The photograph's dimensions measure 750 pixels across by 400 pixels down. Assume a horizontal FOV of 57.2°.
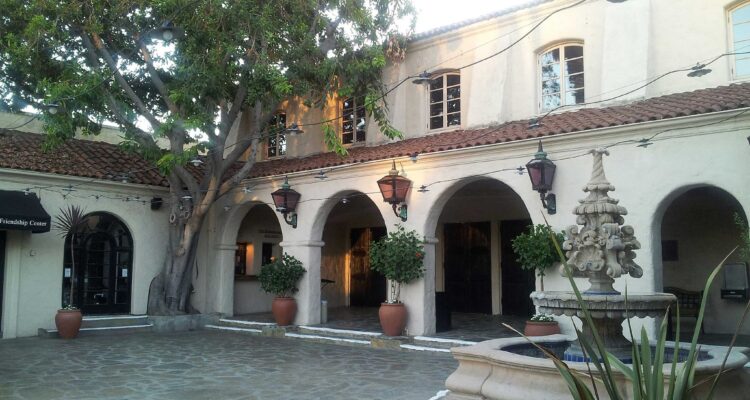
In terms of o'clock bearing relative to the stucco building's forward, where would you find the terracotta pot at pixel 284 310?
The terracotta pot is roughly at 2 o'clock from the stucco building.

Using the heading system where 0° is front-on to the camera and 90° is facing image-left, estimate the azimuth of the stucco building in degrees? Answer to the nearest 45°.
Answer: approximately 45°

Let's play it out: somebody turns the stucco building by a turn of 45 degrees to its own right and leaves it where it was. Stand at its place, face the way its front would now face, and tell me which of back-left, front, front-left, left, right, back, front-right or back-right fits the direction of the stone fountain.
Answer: left

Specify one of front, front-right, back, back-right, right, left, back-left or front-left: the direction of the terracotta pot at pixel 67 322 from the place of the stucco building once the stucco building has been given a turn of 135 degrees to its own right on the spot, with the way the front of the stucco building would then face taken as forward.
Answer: left

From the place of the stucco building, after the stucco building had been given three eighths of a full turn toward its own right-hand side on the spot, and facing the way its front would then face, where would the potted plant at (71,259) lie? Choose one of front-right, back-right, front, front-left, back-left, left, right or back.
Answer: left
